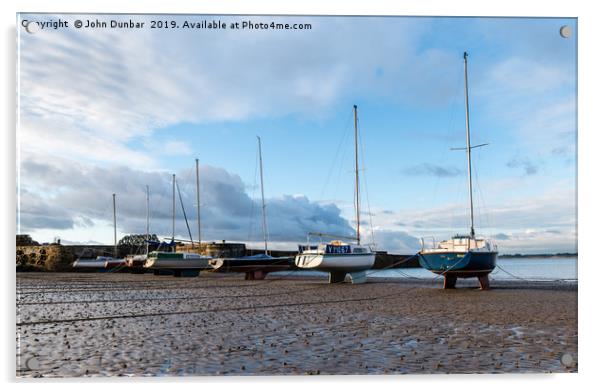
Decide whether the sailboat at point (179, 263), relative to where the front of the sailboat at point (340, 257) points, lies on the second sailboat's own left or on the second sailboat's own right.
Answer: on the second sailboat's own left

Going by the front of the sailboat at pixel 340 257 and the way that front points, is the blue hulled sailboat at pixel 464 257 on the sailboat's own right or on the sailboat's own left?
on the sailboat's own right

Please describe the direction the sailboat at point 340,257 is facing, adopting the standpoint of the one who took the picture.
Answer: facing away from the viewer and to the right of the viewer
